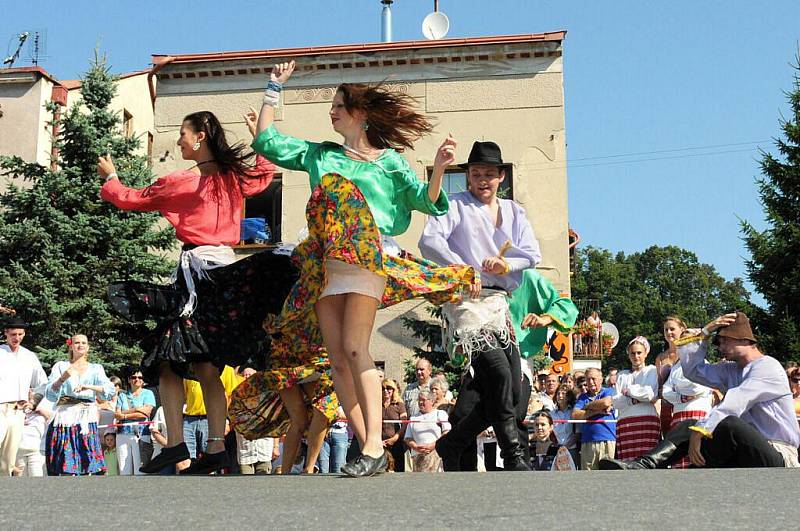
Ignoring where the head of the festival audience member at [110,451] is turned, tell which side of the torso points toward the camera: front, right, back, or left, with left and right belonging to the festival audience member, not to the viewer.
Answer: front

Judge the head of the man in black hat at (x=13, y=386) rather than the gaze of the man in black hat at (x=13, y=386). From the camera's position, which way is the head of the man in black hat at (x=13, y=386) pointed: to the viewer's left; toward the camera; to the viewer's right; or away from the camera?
toward the camera

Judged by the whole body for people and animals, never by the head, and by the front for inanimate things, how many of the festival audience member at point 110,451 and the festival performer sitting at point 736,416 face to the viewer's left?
1

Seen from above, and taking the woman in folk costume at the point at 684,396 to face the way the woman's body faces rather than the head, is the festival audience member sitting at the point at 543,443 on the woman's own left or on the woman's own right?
on the woman's own right

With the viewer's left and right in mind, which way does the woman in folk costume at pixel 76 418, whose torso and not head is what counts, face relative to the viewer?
facing the viewer

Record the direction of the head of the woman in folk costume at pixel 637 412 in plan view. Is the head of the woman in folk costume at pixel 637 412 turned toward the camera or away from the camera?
toward the camera

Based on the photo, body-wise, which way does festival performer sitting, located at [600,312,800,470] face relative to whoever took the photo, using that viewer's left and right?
facing to the left of the viewer

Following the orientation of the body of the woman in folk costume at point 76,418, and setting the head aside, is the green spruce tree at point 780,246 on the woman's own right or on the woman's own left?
on the woman's own left

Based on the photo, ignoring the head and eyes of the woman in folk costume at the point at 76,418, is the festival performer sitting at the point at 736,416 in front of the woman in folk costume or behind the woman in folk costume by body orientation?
in front

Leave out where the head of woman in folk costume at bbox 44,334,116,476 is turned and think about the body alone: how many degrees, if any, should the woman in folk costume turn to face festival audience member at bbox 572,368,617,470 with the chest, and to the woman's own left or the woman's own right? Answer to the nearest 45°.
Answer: approximately 90° to the woman's own left

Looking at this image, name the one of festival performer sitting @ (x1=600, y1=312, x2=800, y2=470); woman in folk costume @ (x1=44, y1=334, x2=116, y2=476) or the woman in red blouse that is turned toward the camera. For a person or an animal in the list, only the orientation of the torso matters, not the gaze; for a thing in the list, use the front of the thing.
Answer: the woman in folk costume

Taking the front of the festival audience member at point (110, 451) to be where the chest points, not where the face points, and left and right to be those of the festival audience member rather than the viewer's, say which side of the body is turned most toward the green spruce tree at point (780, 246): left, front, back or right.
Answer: left

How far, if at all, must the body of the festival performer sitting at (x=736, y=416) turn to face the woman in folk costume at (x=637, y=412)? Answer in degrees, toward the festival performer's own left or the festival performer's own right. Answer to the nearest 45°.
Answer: approximately 90° to the festival performer's own right
